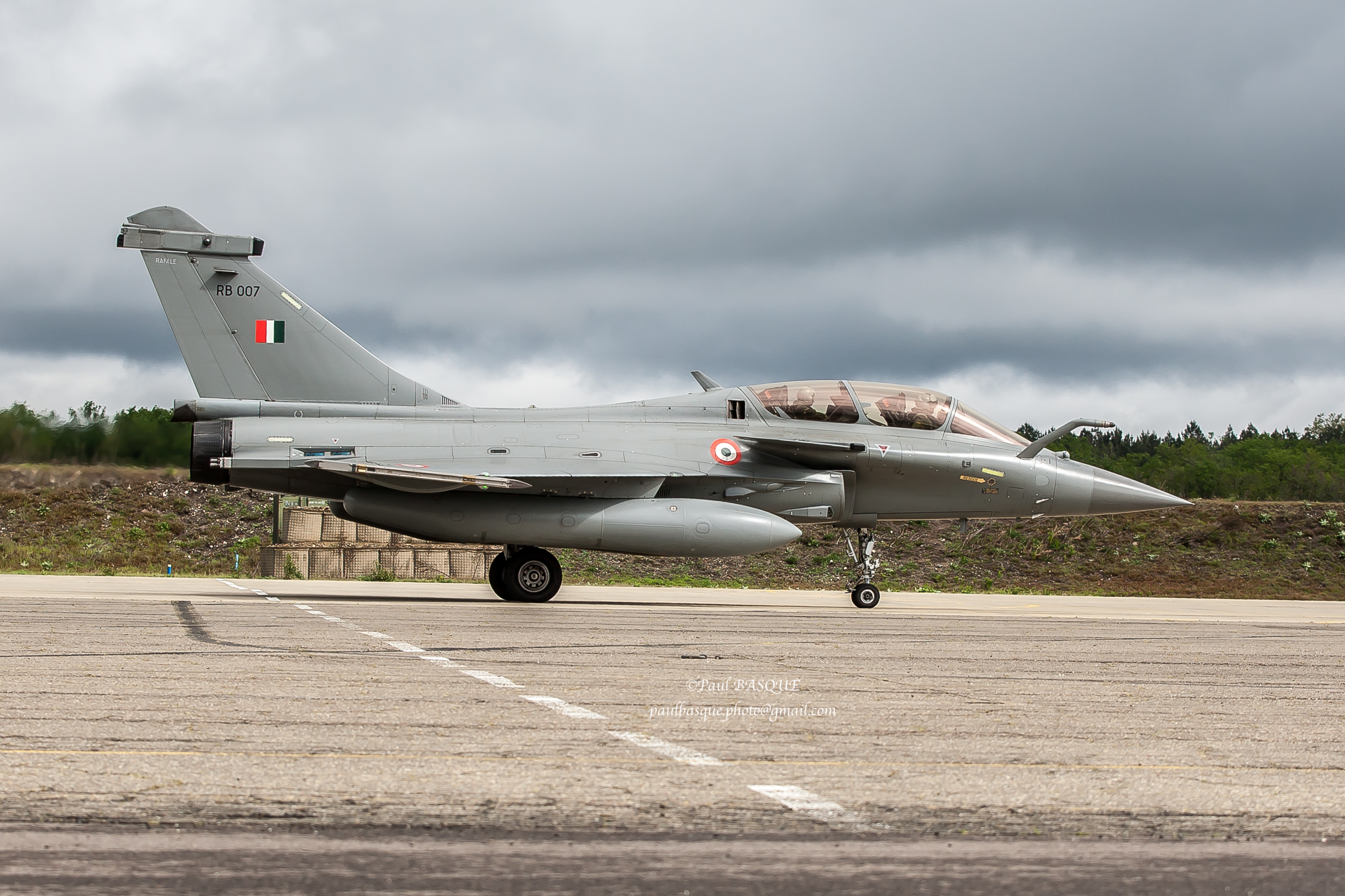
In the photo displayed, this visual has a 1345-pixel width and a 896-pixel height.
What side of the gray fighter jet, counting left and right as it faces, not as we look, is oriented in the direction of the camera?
right
